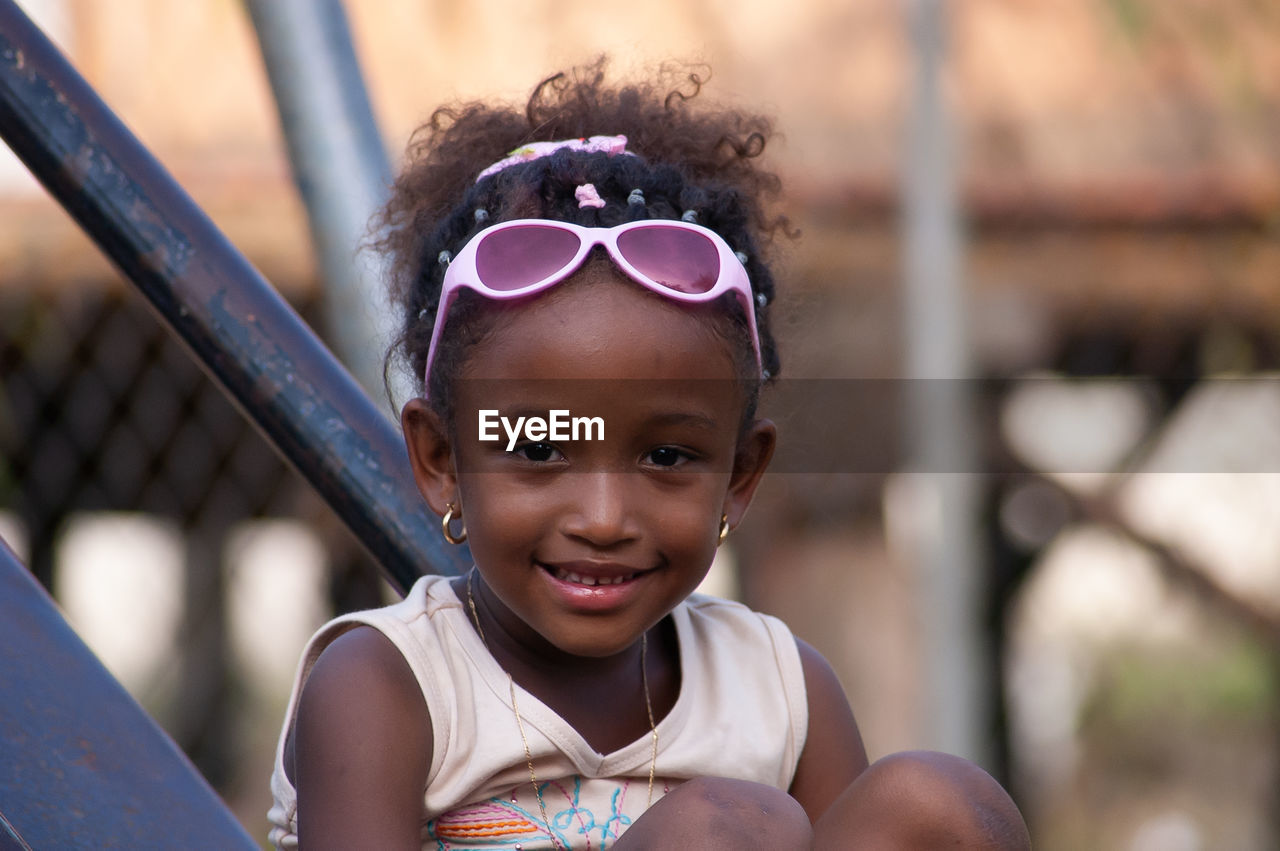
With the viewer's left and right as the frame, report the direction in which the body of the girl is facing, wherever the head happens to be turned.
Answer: facing the viewer and to the right of the viewer
